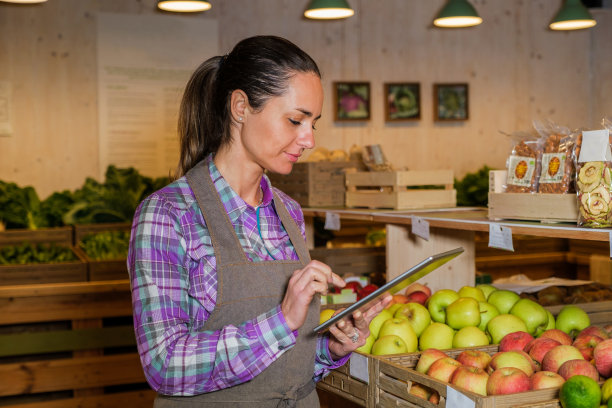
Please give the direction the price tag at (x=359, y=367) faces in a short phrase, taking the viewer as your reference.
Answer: facing the viewer and to the left of the viewer

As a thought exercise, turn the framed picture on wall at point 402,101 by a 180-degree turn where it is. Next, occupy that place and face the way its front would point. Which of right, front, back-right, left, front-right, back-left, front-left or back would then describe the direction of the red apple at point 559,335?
back

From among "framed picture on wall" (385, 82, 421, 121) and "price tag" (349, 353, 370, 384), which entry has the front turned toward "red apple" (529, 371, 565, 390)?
the framed picture on wall

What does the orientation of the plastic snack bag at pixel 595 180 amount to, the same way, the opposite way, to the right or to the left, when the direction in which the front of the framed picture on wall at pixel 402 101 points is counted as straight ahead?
the same way

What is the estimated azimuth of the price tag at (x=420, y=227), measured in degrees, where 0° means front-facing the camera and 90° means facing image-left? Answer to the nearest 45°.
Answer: approximately 45°

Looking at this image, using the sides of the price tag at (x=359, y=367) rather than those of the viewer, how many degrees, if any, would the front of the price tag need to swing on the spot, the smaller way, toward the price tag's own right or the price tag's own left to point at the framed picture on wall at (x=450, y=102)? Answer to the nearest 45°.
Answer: approximately 135° to the price tag's own right

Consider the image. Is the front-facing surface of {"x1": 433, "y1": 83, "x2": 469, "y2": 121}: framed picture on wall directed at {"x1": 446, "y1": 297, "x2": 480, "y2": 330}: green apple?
yes

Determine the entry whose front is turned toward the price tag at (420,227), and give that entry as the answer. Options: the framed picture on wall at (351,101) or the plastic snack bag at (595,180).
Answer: the framed picture on wall

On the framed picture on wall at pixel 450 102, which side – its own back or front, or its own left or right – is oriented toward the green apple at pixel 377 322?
front

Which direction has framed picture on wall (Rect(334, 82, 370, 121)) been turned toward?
toward the camera

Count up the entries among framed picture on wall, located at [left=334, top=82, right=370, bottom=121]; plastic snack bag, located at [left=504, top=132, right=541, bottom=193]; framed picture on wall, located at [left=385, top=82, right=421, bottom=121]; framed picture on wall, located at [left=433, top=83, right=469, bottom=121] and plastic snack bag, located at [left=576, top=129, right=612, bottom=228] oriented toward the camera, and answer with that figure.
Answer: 5

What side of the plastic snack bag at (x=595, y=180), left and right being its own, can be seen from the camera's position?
front

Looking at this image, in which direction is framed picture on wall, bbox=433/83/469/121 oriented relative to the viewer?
toward the camera

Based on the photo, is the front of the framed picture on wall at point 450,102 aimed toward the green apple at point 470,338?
yes

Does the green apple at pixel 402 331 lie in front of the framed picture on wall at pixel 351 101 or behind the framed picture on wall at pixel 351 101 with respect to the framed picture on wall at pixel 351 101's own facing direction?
in front

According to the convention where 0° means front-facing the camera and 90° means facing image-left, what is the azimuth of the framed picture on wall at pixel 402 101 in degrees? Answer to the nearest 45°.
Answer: approximately 0°
